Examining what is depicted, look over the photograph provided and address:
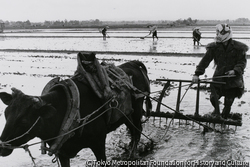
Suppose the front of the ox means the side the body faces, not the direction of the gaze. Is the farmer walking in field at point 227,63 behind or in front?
behind

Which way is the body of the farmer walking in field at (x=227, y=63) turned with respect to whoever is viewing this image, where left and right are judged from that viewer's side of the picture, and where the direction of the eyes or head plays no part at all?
facing the viewer and to the left of the viewer

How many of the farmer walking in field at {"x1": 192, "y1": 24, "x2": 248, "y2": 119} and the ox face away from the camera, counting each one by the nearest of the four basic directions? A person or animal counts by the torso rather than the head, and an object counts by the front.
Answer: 0

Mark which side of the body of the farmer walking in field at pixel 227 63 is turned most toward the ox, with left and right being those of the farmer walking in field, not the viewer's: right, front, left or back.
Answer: front

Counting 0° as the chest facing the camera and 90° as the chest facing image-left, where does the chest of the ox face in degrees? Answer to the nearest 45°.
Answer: approximately 45°
